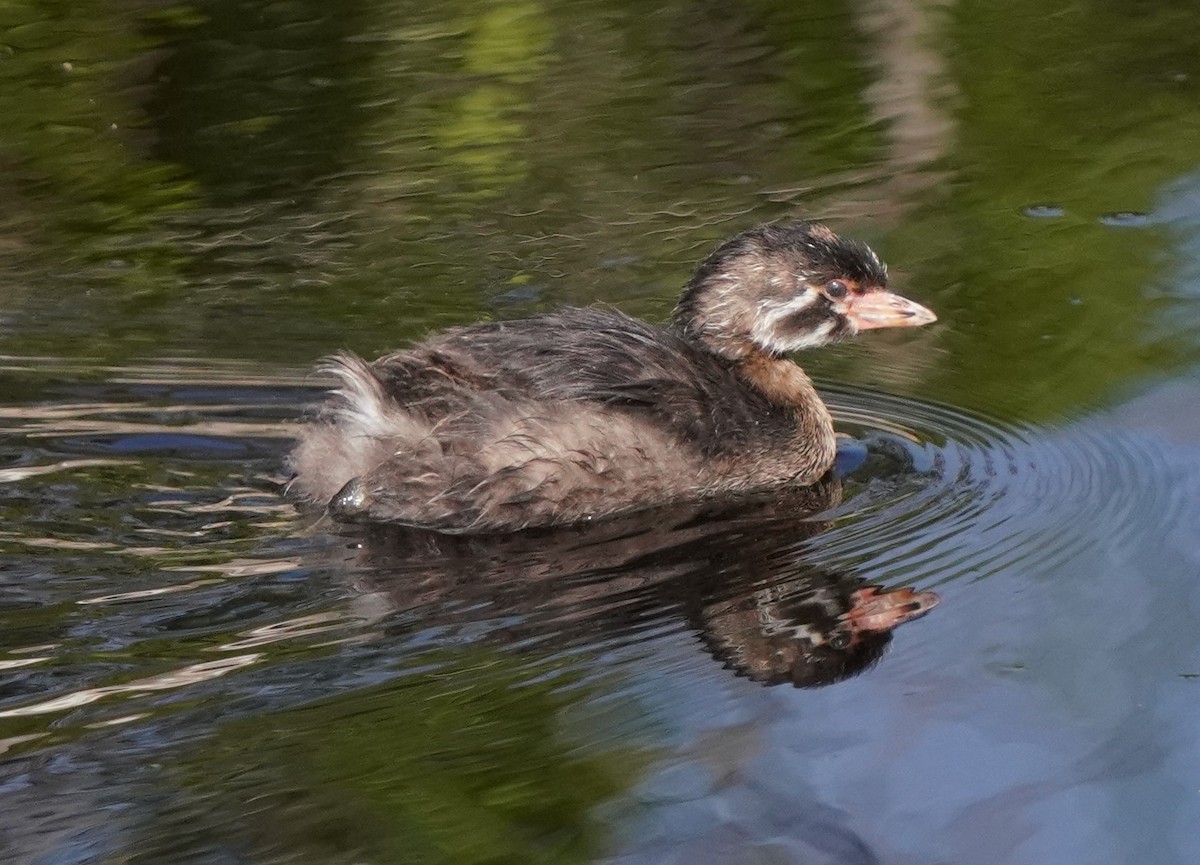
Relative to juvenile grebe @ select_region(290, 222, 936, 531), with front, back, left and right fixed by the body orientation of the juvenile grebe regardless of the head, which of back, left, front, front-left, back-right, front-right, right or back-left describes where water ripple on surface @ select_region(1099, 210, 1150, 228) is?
front-left

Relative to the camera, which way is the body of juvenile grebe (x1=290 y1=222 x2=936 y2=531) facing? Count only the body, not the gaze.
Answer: to the viewer's right

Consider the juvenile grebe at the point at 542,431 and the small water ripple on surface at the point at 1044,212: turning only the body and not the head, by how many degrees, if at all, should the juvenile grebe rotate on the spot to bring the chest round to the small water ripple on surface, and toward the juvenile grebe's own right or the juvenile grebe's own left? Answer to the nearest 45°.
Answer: approximately 45° to the juvenile grebe's own left
